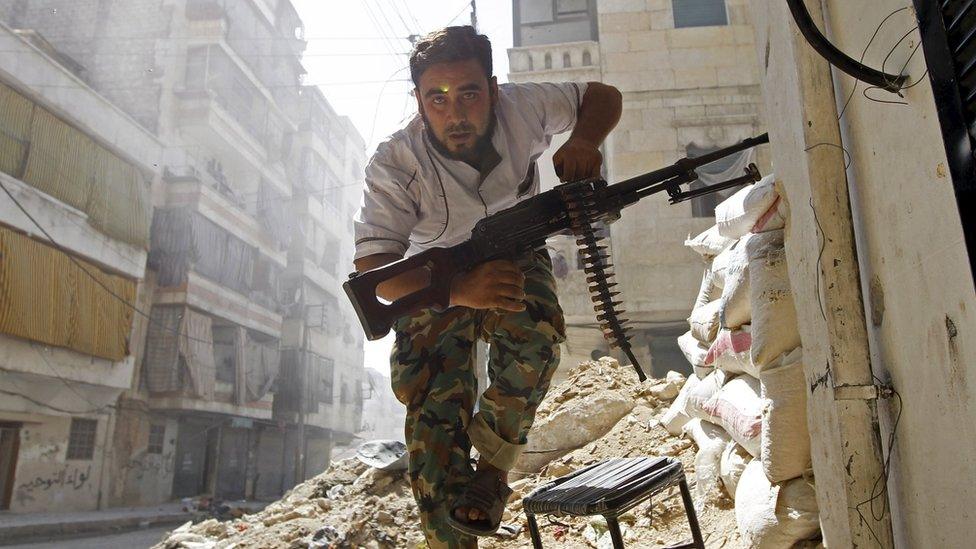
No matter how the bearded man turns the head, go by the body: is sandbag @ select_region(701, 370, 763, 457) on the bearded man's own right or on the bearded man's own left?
on the bearded man's own left

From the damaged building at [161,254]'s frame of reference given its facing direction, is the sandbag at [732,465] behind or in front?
in front

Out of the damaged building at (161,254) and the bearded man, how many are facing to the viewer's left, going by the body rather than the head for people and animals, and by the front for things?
0

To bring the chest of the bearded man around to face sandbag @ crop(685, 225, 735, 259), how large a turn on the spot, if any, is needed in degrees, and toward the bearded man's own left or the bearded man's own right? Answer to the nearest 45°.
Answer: approximately 135° to the bearded man's own left

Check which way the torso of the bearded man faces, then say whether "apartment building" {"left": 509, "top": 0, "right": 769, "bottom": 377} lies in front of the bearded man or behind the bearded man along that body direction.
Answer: behind

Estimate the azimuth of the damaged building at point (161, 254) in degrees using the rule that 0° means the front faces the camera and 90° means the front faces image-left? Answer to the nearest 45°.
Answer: approximately 315°

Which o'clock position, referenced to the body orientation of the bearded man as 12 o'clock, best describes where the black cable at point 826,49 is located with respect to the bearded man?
The black cable is roughly at 11 o'clock from the bearded man.

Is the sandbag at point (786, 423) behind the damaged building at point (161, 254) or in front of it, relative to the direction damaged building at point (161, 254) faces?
in front

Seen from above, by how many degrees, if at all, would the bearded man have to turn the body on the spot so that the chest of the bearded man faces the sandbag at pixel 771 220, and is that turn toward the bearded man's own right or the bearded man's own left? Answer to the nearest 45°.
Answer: approximately 90° to the bearded man's own left

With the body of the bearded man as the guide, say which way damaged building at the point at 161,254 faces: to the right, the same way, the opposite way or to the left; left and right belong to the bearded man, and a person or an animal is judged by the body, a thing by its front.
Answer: to the left

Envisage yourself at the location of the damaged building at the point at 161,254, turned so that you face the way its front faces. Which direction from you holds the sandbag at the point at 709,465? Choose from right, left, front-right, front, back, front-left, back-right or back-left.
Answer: front-right

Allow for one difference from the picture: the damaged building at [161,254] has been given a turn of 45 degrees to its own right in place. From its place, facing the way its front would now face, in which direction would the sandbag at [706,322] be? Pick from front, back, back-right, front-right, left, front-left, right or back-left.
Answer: front

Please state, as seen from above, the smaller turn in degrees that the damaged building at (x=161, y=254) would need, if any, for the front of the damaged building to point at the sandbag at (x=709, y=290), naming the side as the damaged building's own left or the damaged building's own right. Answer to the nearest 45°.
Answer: approximately 45° to the damaged building's own right
